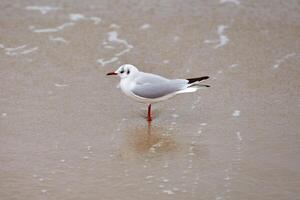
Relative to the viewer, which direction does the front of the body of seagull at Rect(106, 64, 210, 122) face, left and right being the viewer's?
facing to the left of the viewer
